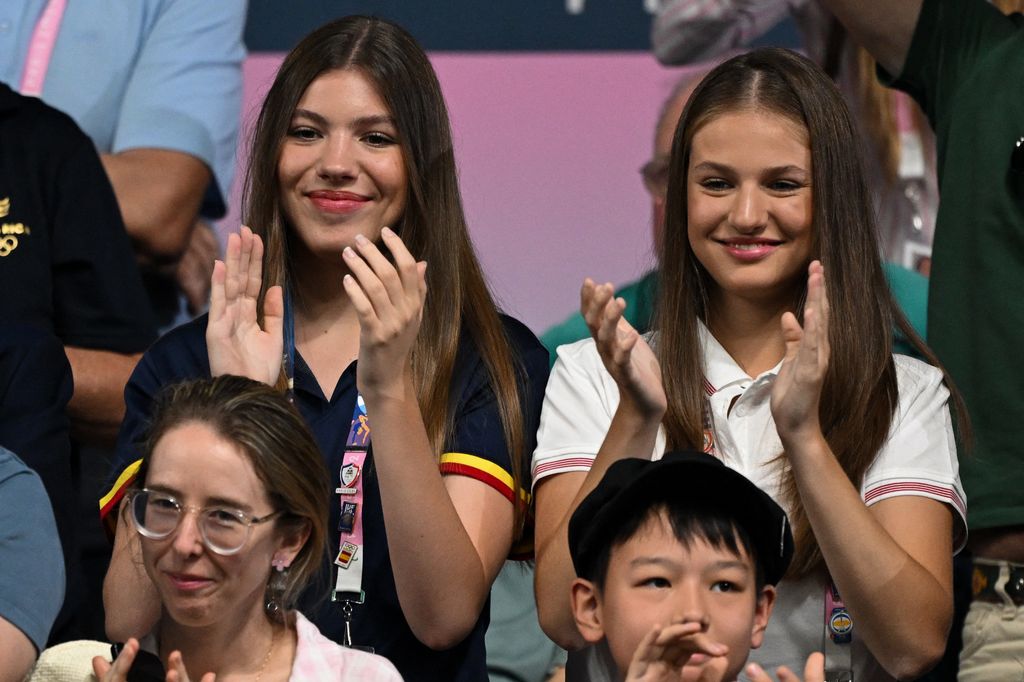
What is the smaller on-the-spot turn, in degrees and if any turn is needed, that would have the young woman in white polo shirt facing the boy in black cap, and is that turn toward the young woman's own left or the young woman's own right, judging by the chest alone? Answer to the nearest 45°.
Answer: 0° — they already face them

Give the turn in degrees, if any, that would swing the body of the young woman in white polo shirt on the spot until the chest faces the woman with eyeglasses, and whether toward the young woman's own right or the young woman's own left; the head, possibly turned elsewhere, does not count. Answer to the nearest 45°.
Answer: approximately 45° to the young woman's own right

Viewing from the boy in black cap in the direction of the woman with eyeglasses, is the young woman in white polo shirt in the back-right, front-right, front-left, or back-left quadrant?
back-right

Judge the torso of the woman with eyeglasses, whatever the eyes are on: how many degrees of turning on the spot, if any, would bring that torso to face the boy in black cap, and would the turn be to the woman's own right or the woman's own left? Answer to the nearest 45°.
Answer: approximately 135° to the woman's own left

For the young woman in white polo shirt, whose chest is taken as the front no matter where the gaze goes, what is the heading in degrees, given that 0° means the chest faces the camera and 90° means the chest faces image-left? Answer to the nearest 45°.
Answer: approximately 0°

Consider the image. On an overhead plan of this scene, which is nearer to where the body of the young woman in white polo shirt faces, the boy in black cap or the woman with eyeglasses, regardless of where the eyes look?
the boy in black cap

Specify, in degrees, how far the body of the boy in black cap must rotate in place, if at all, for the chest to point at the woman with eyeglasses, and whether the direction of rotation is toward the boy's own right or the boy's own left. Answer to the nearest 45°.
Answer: approximately 90° to the boy's own right

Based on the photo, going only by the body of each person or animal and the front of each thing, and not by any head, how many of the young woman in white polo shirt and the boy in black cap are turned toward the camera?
2

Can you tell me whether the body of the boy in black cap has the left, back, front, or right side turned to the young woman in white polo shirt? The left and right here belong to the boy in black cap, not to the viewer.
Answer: back
